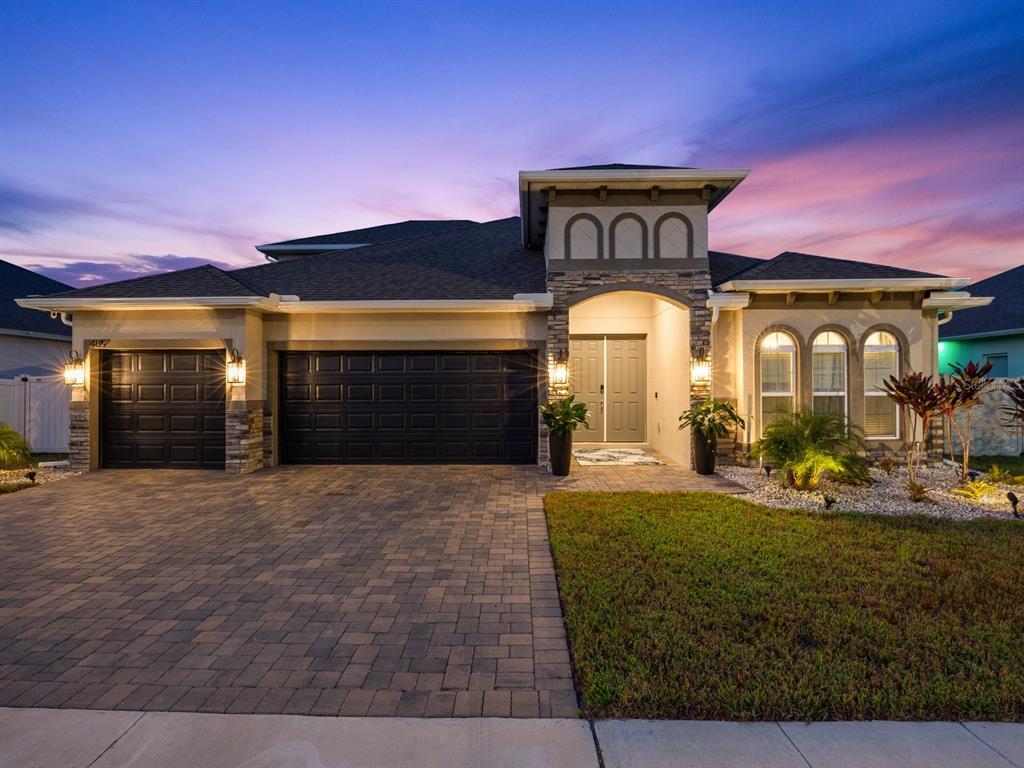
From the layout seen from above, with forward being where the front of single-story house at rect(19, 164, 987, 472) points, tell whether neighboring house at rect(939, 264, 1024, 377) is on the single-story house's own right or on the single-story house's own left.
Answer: on the single-story house's own left

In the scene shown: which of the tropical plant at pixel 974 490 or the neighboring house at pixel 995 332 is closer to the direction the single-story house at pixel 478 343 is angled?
the tropical plant

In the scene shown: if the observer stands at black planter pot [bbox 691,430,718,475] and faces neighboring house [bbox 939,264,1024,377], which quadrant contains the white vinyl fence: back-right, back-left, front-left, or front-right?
back-left

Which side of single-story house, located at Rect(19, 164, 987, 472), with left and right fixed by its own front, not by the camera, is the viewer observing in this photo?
front

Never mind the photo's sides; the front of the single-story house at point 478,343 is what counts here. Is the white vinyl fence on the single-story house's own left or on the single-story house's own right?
on the single-story house's own right

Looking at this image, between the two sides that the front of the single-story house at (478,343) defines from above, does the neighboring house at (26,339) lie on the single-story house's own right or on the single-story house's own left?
on the single-story house's own right

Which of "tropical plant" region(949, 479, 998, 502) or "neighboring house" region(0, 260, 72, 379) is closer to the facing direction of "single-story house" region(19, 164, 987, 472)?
the tropical plant

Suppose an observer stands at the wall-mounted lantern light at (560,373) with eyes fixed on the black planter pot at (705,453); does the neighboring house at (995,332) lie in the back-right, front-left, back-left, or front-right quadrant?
front-left

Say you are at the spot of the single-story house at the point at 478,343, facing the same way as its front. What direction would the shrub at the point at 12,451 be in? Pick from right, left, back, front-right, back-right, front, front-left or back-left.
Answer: right

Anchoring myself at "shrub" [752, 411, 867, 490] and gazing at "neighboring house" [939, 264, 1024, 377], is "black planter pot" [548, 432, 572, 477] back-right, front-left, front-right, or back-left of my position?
back-left

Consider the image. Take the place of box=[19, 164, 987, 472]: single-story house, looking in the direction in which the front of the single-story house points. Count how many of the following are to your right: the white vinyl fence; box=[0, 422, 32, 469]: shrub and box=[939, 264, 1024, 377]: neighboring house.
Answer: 2
